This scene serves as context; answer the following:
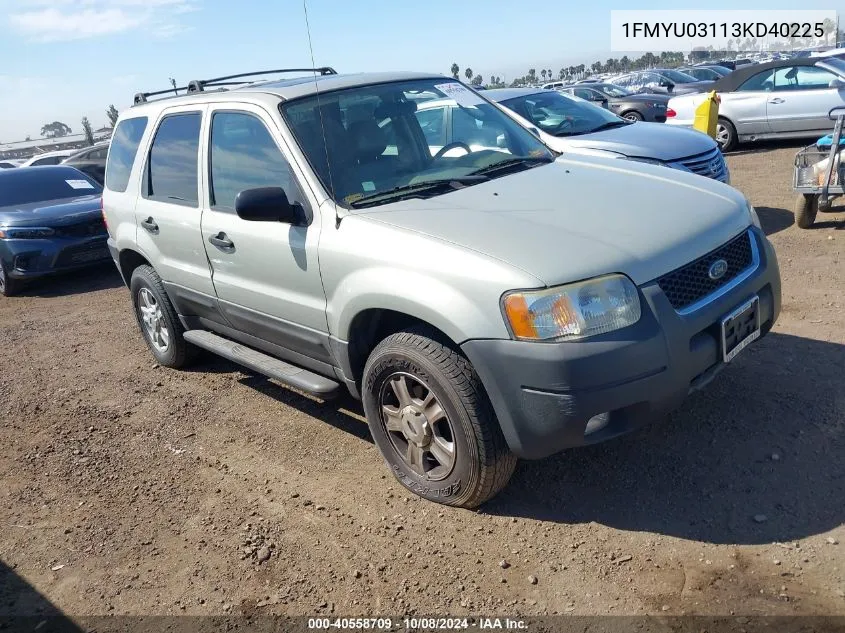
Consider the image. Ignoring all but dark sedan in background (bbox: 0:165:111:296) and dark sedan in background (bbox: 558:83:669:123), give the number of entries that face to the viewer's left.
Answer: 0

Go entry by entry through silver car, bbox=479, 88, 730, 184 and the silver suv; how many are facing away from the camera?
0

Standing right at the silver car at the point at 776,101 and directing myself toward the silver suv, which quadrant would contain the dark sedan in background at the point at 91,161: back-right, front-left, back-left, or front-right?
front-right

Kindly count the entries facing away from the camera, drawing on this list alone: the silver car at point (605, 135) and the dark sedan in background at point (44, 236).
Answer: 0

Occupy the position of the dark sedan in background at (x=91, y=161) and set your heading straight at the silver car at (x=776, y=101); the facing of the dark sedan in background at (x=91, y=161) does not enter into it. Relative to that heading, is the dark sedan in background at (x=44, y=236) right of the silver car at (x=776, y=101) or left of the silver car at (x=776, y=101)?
right

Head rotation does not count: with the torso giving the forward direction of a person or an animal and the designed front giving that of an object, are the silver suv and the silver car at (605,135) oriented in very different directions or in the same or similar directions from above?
same or similar directions

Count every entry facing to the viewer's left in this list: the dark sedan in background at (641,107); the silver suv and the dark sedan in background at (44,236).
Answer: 0

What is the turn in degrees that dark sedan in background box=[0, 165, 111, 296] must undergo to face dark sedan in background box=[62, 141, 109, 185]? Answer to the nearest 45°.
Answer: approximately 135° to its left

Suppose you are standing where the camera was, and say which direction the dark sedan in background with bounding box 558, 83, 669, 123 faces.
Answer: facing the viewer and to the right of the viewer

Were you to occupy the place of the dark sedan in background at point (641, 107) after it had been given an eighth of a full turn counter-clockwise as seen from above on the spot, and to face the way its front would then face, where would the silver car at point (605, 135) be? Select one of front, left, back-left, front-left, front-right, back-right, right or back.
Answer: right

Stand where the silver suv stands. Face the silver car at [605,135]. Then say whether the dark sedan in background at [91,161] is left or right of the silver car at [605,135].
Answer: left
